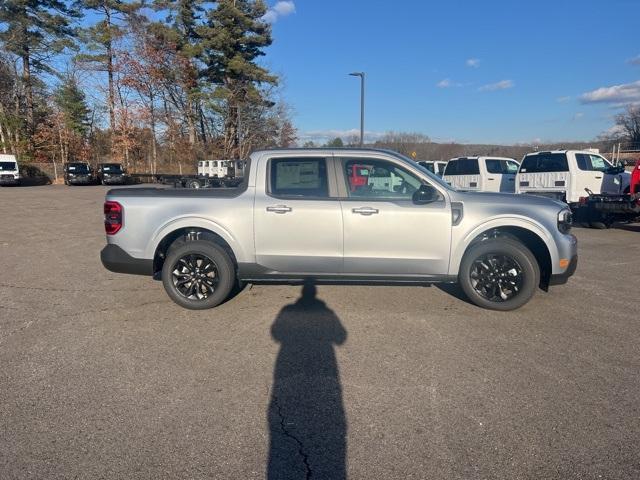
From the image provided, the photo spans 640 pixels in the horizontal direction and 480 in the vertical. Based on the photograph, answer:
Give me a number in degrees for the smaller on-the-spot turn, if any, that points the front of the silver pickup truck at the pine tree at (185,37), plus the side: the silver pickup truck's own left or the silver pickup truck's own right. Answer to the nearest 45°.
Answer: approximately 90° to the silver pickup truck's own left

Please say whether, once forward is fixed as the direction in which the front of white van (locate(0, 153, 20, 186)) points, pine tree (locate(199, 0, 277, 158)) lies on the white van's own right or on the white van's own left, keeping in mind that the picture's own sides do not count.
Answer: on the white van's own left

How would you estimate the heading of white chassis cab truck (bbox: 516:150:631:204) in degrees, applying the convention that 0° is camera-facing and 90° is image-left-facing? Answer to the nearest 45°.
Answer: approximately 225°

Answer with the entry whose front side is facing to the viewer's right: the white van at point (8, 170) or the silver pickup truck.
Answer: the silver pickup truck

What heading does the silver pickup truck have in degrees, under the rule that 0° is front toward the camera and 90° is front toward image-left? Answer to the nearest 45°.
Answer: approximately 270°

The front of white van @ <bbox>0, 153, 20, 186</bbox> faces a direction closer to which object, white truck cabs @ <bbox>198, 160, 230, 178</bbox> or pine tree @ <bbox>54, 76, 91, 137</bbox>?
the white truck cabs

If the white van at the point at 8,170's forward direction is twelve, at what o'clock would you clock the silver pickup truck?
The silver pickup truck is roughly at 12 o'clock from the white van.

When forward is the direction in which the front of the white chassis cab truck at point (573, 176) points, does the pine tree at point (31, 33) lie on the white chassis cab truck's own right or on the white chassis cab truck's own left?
on the white chassis cab truck's own left

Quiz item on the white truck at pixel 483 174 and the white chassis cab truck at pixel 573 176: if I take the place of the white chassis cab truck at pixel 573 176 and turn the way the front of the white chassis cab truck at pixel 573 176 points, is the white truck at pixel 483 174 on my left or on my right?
on my left
